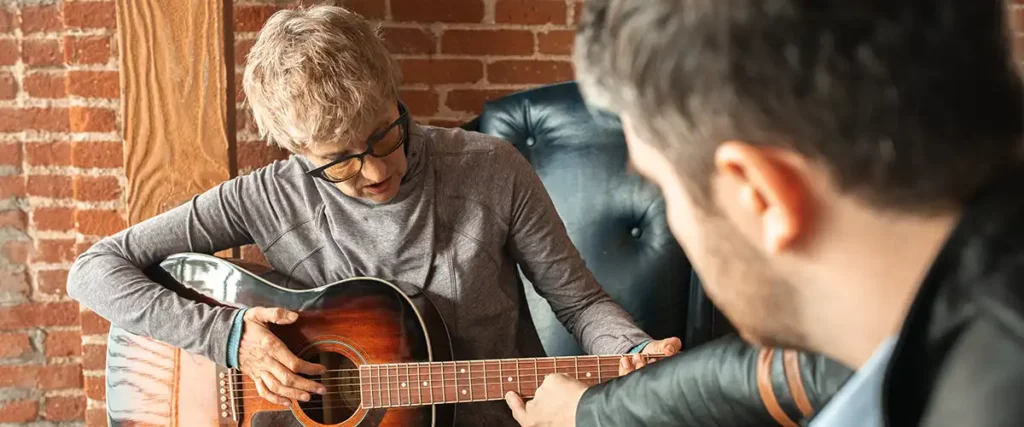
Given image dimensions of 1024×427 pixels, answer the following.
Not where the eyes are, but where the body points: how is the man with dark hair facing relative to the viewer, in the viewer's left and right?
facing away from the viewer and to the left of the viewer

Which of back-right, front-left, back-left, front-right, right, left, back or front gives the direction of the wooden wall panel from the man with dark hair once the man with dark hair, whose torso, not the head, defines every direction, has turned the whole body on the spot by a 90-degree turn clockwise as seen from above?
left

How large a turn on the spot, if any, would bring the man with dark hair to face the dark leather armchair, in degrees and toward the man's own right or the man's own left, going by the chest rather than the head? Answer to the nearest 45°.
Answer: approximately 45° to the man's own right

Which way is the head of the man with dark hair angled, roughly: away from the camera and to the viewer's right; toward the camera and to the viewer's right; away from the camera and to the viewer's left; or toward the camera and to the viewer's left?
away from the camera and to the viewer's left
